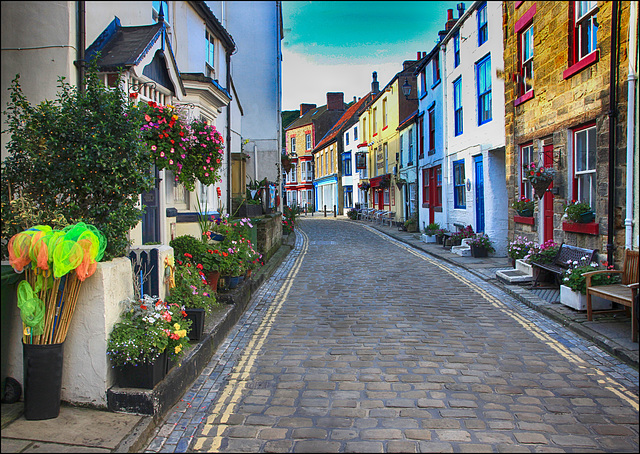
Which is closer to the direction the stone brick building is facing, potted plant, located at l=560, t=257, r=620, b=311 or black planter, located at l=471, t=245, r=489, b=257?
the potted plant

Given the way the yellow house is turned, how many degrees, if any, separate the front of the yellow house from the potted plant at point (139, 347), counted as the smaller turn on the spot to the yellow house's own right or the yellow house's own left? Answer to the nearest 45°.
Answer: approximately 45° to the yellow house's own left

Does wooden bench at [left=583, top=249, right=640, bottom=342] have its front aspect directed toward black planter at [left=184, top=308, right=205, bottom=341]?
yes

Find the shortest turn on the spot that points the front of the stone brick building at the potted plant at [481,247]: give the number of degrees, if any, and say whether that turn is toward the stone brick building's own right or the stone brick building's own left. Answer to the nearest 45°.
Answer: approximately 90° to the stone brick building's own right

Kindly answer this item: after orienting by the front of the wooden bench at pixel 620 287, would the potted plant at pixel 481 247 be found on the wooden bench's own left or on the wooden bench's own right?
on the wooden bench's own right

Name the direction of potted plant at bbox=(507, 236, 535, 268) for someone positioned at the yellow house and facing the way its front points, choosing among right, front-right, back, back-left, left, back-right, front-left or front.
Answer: front-left

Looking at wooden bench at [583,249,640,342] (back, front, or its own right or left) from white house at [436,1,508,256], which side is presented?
right

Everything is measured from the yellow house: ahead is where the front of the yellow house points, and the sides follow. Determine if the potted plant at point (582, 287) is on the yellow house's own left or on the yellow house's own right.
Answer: on the yellow house's own left

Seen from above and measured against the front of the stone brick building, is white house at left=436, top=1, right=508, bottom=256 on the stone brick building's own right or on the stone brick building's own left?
on the stone brick building's own right

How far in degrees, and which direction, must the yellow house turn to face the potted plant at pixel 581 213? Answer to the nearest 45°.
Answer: approximately 45° to its left

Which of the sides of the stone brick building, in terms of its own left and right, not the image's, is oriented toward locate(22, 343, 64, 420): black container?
front

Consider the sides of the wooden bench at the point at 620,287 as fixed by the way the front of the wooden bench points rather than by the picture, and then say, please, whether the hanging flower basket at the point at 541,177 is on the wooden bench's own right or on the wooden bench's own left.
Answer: on the wooden bench's own right
